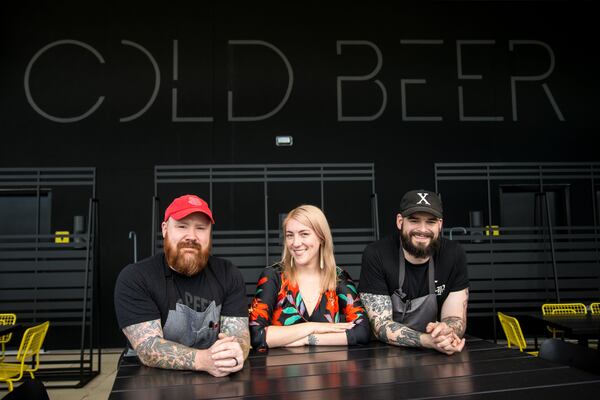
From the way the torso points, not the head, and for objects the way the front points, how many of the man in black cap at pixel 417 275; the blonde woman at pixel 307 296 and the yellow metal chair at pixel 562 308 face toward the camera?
3

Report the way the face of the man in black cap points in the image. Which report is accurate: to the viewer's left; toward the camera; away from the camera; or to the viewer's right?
toward the camera

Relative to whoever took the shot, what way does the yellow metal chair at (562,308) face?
facing the viewer

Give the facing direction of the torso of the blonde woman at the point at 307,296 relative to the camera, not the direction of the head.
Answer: toward the camera

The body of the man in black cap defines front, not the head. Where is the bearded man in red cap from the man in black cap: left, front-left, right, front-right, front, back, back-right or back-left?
front-right

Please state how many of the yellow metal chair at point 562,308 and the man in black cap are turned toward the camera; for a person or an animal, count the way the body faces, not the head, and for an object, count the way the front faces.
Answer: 2

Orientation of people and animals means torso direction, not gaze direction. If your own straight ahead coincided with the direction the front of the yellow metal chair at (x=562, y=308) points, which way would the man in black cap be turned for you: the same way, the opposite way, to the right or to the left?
the same way

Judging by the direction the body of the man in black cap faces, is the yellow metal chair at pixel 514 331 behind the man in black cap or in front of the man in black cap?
behind

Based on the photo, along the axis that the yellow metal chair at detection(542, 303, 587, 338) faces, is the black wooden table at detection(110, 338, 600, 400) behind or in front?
in front

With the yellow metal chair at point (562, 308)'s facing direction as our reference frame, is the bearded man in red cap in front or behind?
in front

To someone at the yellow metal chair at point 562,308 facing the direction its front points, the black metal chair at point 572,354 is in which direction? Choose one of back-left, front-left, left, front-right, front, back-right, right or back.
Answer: front

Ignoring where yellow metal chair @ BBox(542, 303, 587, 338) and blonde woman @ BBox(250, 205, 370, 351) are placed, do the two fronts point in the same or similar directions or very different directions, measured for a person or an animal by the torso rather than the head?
same or similar directions

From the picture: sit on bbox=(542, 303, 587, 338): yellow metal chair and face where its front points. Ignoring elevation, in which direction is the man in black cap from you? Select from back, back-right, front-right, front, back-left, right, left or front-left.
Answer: front
